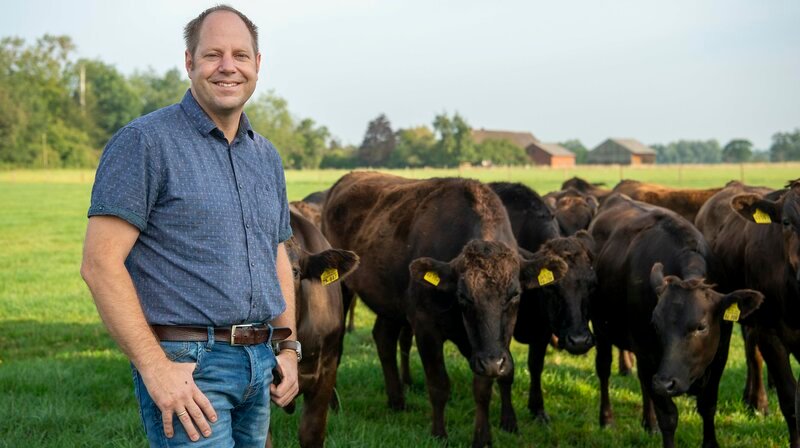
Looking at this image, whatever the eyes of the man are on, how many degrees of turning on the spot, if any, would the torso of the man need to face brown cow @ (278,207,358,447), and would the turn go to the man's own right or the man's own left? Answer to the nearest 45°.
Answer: approximately 135° to the man's own left

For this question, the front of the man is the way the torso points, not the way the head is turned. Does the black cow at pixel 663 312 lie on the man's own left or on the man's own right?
on the man's own left

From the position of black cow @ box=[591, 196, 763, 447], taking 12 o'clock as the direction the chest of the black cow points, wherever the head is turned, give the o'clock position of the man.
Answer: The man is roughly at 2 o'clock from the black cow.

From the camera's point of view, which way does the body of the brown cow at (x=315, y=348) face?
toward the camera

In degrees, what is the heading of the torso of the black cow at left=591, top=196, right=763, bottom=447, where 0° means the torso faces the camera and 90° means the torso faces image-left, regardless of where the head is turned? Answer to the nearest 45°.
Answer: approximately 315°

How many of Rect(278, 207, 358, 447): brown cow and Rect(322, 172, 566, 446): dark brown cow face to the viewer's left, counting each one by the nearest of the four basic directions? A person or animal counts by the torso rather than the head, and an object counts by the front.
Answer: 0

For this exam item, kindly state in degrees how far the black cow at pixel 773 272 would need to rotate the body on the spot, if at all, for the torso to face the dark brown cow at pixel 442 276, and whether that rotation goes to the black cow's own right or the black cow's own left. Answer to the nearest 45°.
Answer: approximately 135° to the black cow's own right

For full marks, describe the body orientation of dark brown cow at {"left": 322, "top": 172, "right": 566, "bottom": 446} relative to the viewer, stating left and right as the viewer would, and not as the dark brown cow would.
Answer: facing the viewer and to the right of the viewer

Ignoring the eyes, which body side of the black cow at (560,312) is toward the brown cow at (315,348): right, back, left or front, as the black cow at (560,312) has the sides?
right

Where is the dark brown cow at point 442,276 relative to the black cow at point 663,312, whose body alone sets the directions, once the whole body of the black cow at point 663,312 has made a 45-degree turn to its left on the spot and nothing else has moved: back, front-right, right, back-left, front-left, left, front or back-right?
back

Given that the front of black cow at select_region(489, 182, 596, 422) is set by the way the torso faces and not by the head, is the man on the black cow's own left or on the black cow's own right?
on the black cow's own right

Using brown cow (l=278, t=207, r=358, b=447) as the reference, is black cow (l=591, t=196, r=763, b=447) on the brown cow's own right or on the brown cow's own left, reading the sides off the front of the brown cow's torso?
on the brown cow's own left
